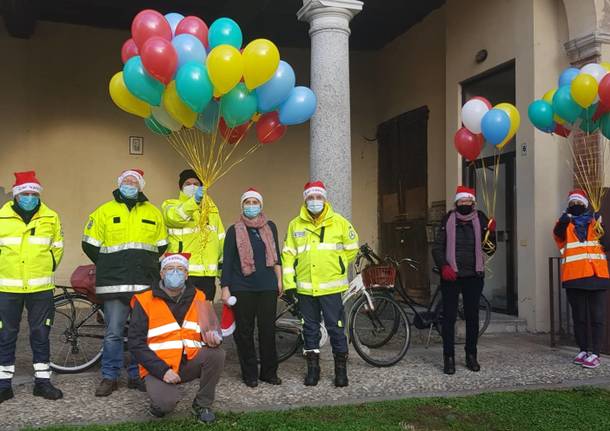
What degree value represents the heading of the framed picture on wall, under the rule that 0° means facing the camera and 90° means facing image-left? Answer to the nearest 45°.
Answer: approximately 0°

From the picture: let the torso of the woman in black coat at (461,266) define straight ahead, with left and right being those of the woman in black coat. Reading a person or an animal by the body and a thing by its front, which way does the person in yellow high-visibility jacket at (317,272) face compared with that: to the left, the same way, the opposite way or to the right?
the same way

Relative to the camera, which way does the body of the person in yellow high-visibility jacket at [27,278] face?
toward the camera

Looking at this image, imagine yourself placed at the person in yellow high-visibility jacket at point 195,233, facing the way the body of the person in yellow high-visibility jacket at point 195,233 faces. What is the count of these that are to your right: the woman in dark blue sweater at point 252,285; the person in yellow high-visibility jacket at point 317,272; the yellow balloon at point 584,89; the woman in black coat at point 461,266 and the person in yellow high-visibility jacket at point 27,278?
1

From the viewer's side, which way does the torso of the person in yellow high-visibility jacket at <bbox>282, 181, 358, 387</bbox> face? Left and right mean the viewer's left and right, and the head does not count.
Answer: facing the viewer

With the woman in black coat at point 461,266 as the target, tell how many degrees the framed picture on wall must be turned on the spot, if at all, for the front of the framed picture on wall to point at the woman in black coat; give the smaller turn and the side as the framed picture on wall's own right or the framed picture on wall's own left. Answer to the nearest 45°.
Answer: approximately 45° to the framed picture on wall's own left

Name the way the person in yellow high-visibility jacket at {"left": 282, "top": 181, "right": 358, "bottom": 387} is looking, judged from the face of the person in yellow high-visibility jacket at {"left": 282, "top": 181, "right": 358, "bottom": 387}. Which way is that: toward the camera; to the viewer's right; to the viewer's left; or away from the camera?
toward the camera

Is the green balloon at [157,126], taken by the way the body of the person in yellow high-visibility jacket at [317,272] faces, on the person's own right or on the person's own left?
on the person's own right

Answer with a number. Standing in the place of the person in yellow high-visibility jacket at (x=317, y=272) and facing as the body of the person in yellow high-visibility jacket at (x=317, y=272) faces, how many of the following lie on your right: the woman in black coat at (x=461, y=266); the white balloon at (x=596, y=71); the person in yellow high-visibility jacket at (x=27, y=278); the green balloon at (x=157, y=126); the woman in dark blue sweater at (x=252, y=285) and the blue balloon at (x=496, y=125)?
3

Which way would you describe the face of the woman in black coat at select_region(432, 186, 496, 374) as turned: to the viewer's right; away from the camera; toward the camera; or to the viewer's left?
toward the camera

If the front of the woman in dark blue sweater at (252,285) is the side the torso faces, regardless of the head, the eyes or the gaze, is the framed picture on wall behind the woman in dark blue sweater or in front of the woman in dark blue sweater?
behind

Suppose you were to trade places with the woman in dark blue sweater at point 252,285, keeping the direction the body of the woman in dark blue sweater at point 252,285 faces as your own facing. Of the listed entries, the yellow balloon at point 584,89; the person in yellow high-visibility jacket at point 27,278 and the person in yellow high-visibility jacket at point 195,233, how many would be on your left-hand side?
1

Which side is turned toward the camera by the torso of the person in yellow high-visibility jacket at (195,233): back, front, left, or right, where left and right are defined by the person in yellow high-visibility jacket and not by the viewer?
front

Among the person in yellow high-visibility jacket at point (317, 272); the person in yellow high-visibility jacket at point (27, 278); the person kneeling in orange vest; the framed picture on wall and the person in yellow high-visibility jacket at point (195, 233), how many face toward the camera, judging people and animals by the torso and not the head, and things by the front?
5

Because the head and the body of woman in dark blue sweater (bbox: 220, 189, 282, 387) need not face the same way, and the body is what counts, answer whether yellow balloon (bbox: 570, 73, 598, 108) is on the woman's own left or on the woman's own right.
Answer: on the woman's own left

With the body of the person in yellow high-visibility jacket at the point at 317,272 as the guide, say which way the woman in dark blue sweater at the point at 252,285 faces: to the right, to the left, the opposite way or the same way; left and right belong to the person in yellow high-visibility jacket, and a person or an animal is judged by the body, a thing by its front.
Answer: the same way

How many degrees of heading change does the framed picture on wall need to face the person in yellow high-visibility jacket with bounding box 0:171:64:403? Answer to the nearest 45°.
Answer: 0° — it already faces them
